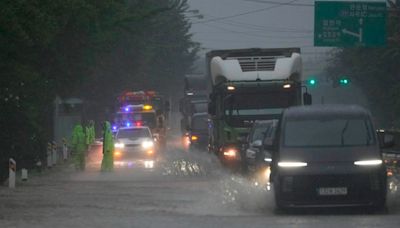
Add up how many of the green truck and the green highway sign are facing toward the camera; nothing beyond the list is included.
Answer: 2

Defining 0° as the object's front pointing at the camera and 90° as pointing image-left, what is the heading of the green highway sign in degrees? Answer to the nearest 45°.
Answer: approximately 0°

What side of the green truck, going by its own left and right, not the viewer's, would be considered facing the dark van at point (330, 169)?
front

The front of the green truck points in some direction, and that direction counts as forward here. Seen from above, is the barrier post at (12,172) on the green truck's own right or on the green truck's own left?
on the green truck's own right

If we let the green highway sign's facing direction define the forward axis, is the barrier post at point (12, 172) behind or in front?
in front

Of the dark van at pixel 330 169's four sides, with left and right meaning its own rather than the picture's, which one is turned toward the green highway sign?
back

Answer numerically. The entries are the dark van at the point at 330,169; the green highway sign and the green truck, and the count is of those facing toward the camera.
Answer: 3
